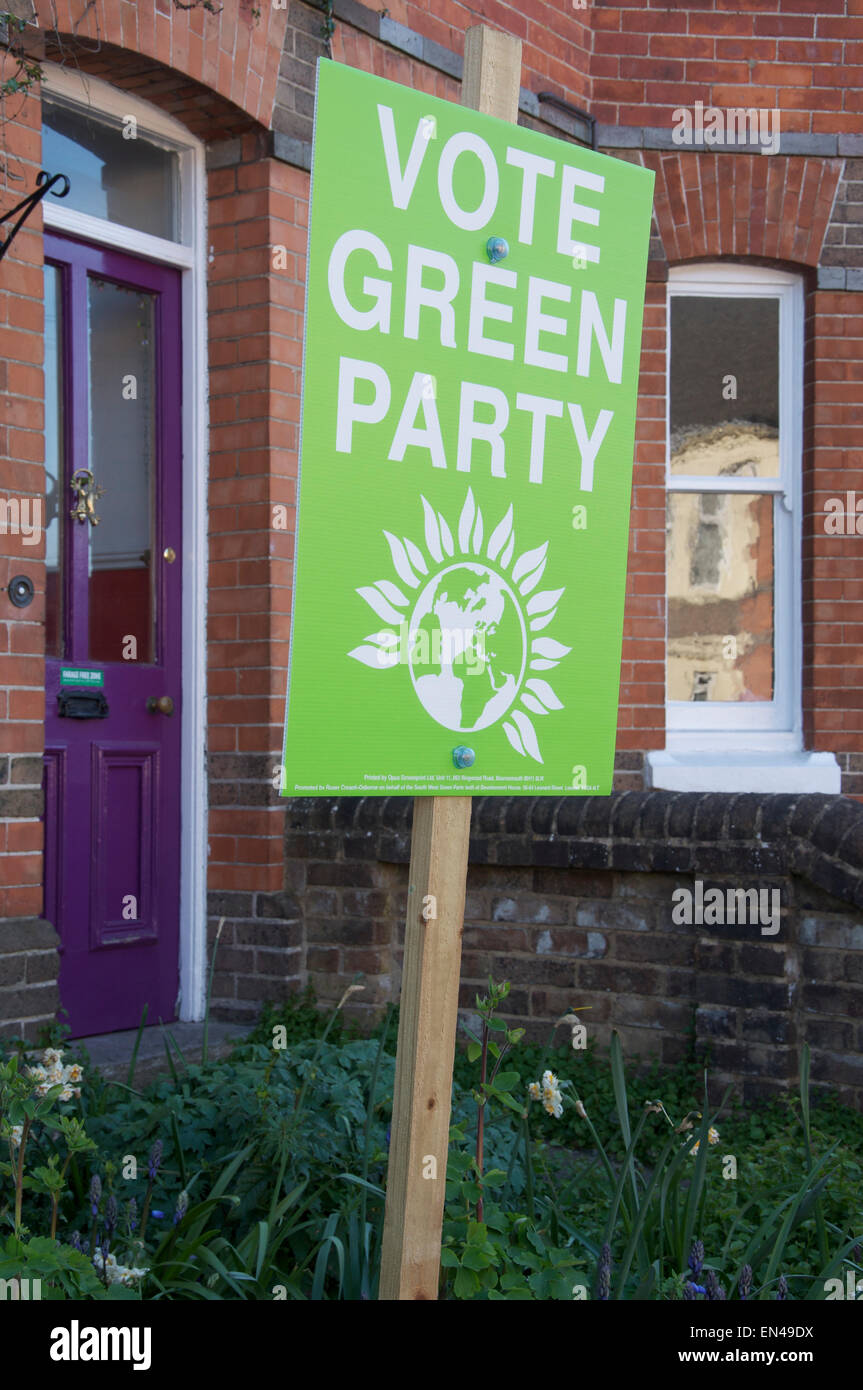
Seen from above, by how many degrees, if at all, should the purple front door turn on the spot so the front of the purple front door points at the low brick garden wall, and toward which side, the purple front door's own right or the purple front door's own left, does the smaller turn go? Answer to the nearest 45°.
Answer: approximately 45° to the purple front door's own left

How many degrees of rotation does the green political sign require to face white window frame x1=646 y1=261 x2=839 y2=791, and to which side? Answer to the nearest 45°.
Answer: approximately 135° to its left

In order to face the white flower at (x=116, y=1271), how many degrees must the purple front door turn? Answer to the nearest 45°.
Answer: approximately 45° to its right

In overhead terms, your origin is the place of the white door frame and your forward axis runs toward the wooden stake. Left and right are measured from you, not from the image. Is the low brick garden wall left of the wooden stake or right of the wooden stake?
left

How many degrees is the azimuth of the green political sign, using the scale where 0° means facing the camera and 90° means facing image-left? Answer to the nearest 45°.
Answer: approximately 315°

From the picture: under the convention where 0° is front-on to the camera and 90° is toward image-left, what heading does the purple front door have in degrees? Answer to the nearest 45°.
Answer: approximately 315°
